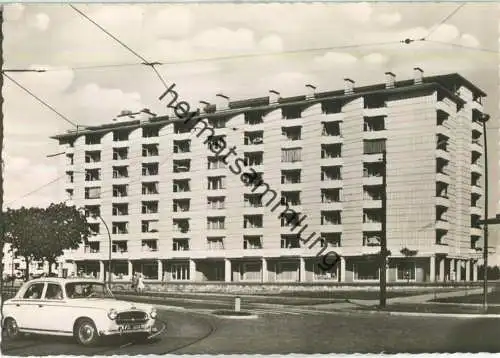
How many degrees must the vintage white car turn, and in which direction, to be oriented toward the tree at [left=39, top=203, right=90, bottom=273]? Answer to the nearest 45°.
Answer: approximately 135° to its left

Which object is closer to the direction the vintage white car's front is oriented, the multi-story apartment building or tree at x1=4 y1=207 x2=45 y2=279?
the multi-story apartment building

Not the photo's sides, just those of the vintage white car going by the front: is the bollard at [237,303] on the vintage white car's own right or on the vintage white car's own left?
on the vintage white car's own left

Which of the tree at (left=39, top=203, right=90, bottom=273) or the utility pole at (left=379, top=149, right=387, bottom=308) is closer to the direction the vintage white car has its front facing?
the utility pole

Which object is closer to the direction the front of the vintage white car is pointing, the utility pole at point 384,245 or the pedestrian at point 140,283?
the utility pole

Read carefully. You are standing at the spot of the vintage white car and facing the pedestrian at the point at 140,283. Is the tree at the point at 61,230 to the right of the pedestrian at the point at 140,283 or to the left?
left

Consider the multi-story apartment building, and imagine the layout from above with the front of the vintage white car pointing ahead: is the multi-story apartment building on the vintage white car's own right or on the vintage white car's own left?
on the vintage white car's own left

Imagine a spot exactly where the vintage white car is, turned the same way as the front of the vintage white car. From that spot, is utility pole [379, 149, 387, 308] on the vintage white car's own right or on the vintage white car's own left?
on the vintage white car's own left

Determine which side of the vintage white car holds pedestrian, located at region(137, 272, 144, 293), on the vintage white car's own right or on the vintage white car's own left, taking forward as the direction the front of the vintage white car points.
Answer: on the vintage white car's own left

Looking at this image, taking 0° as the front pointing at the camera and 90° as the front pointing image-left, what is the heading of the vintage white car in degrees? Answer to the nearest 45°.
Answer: approximately 315°

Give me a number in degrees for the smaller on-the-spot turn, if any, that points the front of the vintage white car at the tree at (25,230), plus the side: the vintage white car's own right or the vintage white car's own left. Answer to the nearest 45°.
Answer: approximately 180°
